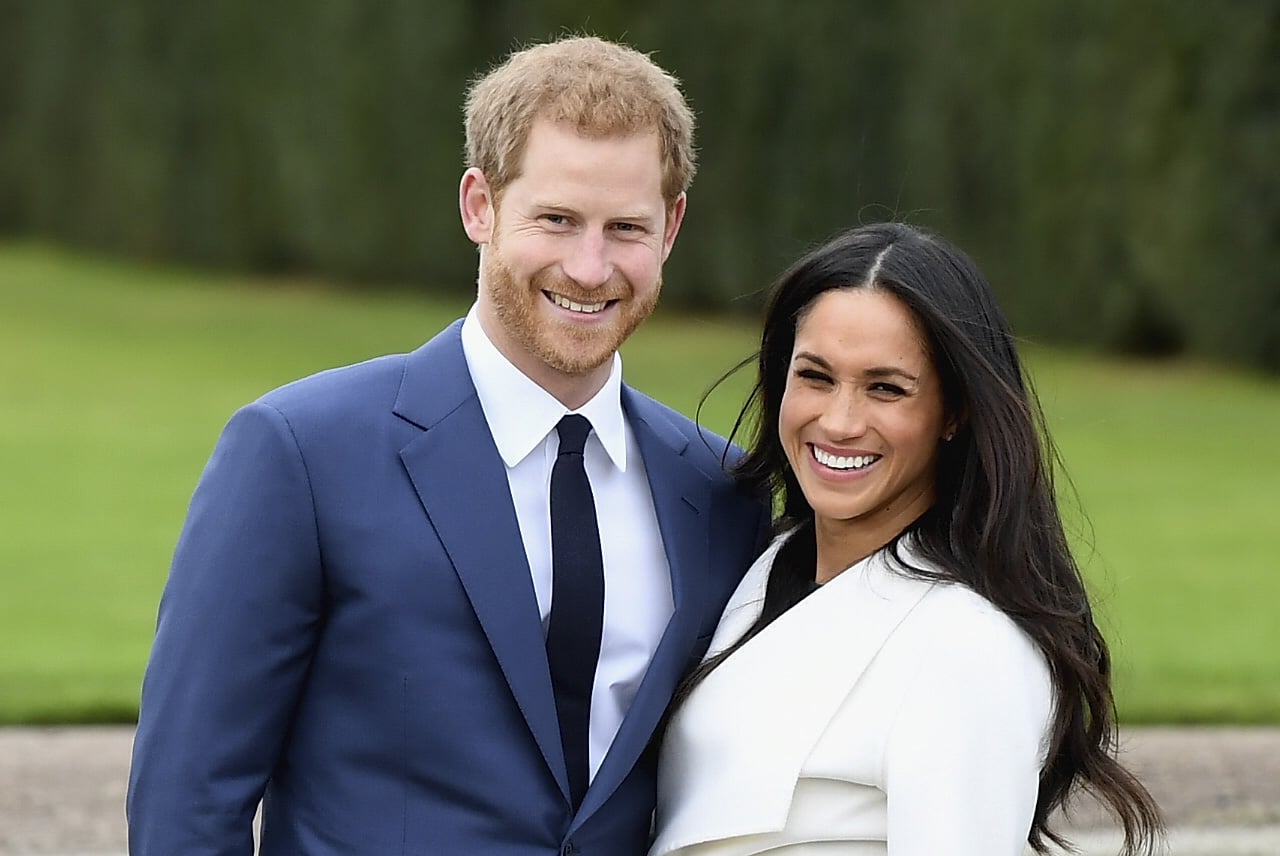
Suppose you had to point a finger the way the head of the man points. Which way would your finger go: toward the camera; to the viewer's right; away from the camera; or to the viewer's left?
toward the camera

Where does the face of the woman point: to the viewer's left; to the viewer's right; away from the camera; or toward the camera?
toward the camera

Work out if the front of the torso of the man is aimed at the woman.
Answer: no

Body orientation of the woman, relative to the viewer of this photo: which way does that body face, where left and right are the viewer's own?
facing the viewer and to the left of the viewer

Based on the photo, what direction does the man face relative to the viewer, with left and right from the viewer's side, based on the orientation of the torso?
facing the viewer and to the right of the viewer

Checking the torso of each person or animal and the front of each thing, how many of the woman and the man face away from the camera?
0

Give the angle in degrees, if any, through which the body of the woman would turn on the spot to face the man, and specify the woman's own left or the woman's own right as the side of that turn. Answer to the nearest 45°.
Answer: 0° — they already face them
